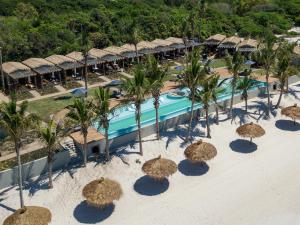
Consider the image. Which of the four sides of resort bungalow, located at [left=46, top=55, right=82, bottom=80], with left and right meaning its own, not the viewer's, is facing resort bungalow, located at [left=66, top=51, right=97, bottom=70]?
left

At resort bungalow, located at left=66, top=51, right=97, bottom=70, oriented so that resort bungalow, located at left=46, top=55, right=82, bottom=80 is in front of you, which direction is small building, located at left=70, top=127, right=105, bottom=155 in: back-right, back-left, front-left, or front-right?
front-left

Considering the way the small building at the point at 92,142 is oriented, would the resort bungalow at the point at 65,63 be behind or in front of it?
behind

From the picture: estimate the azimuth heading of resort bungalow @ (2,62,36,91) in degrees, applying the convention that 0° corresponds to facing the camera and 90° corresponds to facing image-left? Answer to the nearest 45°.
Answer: approximately 315°

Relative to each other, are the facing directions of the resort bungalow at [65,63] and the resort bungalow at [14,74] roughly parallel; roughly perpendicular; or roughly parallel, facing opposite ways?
roughly parallel

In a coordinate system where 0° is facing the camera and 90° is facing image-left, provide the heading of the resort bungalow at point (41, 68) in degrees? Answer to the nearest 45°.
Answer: approximately 315°

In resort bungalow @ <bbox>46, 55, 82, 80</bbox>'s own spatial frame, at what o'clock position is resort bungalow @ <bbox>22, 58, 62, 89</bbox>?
resort bungalow @ <bbox>22, 58, 62, 89</bbox> is roughly at 4 o'clock from resort bungalow @ <bbox>46, 55, 82, 80</bbox>.

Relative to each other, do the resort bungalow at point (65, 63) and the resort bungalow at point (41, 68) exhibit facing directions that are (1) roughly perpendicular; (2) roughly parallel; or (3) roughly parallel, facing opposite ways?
roughly parallel

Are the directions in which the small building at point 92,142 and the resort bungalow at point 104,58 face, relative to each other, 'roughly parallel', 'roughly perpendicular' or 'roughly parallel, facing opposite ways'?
roughly parallel

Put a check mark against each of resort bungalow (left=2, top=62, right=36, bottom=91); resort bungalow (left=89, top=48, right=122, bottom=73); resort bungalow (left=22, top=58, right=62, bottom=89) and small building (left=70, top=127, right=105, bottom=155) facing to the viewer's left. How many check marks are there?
0

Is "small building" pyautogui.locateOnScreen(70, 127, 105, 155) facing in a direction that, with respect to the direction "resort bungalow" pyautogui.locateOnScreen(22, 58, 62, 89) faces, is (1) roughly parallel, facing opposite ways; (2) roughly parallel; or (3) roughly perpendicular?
roughly parallel

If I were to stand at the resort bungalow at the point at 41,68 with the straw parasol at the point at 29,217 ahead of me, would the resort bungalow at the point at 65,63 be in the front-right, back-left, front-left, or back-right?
back-left

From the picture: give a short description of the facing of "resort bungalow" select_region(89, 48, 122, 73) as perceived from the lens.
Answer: facing the viewer and to the right of the viewer

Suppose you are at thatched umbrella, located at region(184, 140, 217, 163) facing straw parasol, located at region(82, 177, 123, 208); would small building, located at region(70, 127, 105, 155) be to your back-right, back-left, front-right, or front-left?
front-right

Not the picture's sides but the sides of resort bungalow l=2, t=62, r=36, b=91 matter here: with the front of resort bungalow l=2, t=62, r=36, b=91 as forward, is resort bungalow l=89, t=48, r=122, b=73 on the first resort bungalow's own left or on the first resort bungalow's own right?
on the first resort bungalow's own left
